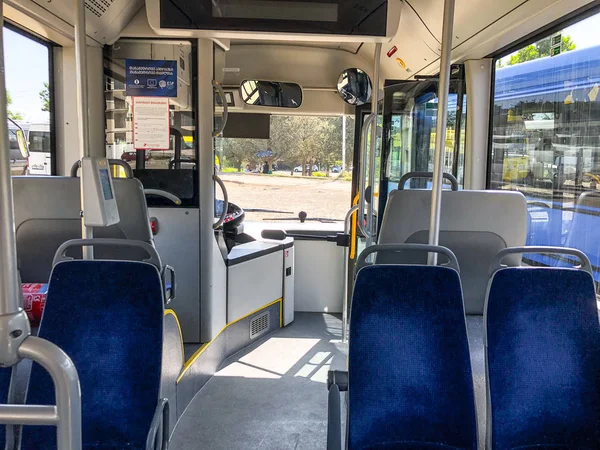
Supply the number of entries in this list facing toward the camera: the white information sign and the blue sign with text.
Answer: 2

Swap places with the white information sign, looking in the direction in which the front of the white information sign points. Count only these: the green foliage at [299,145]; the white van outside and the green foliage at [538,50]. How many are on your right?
1

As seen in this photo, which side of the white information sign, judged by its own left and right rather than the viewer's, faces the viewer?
front

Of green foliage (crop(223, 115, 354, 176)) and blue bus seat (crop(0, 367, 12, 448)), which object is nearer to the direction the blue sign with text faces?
the blue bus seat

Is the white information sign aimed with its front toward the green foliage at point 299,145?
no

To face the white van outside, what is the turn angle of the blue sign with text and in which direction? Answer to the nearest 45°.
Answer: approximately 90° to its right

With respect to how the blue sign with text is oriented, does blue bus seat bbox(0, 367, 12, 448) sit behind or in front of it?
in front

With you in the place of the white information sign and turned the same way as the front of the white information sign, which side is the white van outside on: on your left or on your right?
on your right

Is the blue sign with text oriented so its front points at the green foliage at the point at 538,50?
no

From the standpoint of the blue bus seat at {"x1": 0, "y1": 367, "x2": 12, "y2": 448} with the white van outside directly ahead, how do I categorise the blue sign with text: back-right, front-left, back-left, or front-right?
front-right

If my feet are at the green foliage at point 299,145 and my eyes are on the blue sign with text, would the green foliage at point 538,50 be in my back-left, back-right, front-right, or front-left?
front-left

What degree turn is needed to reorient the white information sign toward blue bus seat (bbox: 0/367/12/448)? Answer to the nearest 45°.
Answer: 0° — it already faces it

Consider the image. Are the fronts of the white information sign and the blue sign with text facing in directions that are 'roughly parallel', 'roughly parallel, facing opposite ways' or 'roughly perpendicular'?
roughly parallel

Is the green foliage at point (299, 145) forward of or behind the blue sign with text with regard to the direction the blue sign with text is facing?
behind
